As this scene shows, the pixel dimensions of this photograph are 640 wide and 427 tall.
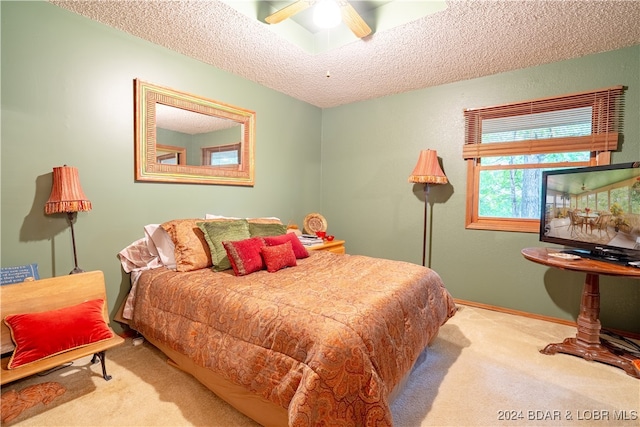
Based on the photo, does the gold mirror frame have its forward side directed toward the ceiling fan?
yes

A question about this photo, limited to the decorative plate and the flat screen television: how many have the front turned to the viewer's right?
0

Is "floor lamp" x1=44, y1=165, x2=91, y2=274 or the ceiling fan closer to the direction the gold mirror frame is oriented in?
the ceiling fan

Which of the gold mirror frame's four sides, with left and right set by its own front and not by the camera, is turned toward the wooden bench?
right

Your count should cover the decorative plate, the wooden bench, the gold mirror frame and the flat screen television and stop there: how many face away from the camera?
0

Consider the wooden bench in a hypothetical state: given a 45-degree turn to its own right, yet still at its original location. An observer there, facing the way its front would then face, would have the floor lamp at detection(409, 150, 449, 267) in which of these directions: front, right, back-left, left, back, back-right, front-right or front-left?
left

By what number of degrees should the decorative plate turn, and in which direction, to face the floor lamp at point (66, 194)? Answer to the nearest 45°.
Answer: approximately 45° to its right

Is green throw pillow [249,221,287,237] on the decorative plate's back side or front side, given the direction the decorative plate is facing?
on the front side

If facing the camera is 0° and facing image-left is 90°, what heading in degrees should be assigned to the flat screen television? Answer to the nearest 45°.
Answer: approximately 45°

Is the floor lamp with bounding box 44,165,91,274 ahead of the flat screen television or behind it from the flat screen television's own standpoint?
ahead

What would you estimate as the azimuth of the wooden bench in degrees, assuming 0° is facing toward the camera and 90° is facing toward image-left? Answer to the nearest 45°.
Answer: approximately 315°

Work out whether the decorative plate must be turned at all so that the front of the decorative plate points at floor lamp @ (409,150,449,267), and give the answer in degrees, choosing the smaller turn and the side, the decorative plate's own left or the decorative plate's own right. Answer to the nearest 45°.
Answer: approximately 45° to the decorative plate's own left

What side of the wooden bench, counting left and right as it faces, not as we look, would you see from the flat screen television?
front

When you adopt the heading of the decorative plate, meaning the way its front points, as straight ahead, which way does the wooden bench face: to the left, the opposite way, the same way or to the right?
to the left

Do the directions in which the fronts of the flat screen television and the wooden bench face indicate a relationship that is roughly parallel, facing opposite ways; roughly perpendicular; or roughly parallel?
roughly parallel, facing opposite ways

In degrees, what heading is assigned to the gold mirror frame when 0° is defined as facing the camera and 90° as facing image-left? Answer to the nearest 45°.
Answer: approximately 315°

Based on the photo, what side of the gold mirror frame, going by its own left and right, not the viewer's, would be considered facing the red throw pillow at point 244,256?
front

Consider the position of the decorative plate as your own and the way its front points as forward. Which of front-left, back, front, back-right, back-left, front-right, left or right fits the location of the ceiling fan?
front

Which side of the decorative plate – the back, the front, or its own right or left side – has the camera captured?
front
